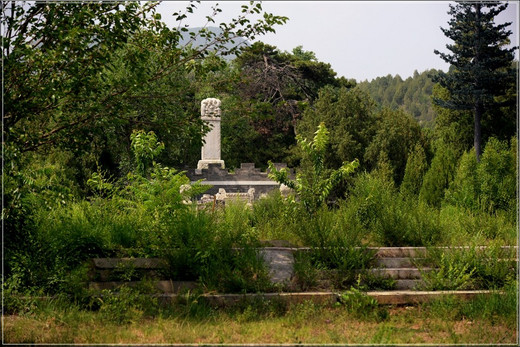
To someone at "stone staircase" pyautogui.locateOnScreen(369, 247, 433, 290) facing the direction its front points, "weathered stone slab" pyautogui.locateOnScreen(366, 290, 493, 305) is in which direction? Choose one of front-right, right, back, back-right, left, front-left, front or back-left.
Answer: front

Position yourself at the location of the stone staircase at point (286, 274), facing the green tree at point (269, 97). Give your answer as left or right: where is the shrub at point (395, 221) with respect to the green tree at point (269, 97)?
right

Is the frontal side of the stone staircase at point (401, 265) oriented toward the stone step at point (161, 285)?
no

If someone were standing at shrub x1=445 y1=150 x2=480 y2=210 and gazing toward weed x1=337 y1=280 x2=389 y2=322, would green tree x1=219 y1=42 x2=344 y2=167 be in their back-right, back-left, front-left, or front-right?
back-right

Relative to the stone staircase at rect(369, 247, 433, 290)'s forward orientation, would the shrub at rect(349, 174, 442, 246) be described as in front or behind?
behind

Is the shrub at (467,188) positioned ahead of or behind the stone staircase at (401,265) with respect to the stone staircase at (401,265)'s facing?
behind

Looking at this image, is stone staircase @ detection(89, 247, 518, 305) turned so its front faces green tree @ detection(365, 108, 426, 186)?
no

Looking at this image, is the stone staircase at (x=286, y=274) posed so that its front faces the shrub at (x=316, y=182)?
no

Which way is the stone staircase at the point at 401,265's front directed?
toward the camera

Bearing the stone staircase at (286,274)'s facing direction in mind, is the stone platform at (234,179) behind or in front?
behind

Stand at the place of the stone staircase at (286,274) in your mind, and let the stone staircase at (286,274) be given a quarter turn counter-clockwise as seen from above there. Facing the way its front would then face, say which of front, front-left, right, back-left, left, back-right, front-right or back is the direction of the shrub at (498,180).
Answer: front-left

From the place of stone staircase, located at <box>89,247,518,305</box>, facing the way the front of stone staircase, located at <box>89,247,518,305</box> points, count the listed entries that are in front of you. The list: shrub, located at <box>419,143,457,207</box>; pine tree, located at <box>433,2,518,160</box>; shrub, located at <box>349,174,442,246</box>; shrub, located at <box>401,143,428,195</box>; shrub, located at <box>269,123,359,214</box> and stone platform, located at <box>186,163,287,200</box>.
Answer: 0

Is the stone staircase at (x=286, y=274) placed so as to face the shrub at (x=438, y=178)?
no
